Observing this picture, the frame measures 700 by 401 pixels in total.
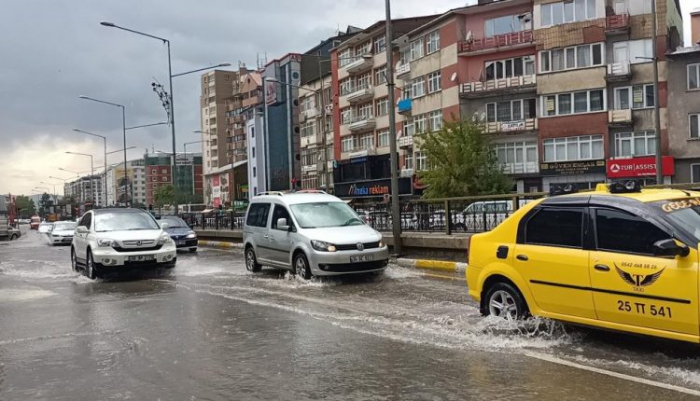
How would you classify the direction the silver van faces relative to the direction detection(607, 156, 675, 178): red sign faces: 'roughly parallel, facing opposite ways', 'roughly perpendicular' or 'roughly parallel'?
roughly perpendicular

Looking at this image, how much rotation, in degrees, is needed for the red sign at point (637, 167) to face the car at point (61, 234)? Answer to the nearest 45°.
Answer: approximately 45° to its right

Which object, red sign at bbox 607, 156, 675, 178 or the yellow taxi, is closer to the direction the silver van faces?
the yellow taxi

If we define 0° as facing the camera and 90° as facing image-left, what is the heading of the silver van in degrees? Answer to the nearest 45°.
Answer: approximately 315°

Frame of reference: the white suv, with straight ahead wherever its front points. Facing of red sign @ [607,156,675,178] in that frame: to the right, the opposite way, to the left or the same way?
to the right

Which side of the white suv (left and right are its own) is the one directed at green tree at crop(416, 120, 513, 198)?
left
